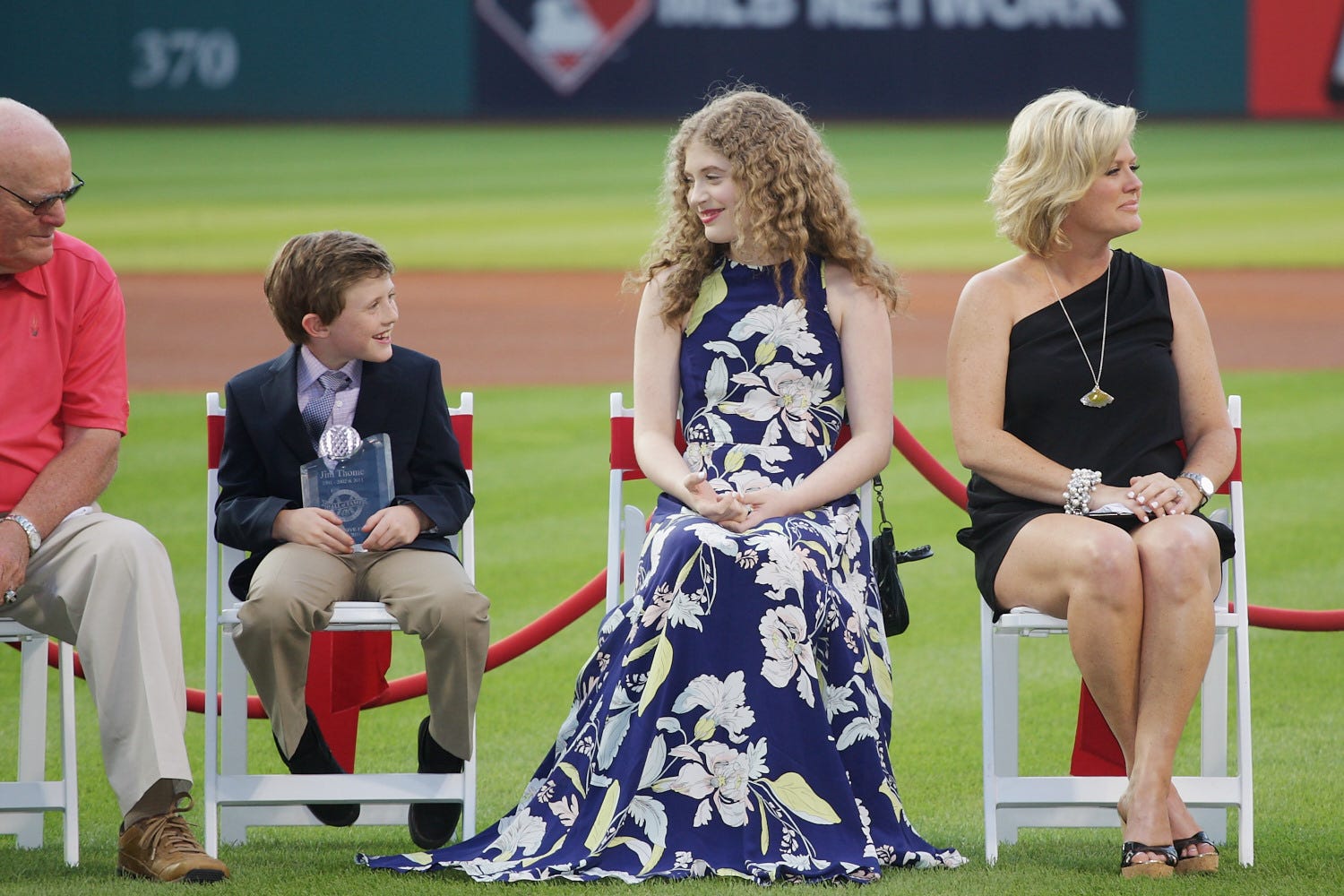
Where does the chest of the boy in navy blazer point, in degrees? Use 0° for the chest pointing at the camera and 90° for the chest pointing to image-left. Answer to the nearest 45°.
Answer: approximately 0°

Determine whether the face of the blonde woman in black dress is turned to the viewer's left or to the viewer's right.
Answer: to the viewer's right

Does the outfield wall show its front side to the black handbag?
yes

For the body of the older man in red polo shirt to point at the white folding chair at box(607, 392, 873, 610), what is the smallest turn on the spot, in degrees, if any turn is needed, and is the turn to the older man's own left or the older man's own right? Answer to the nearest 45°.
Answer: approximately 90° to the older man's own left

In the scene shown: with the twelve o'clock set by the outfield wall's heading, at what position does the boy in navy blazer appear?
The boy in navy blazer is roughly at 12 o'clock from the outfield wall.

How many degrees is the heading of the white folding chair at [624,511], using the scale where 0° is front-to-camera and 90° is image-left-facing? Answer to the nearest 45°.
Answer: approximately 0°

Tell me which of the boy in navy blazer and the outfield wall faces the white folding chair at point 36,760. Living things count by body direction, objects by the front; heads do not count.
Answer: the outfield wall

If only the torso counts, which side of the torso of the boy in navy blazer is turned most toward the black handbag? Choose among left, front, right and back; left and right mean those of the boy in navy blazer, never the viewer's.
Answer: left

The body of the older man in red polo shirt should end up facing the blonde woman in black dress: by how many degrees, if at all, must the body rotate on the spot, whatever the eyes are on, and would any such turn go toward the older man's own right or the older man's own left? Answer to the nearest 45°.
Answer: approximately 90° to the older man's own left

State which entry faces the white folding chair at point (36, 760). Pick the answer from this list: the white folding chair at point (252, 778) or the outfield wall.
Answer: the outfield wall

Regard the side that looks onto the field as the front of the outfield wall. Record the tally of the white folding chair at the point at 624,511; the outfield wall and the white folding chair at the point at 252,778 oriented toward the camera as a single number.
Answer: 3

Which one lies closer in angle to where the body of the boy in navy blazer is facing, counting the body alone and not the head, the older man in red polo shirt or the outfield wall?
the older man in red polo shirt

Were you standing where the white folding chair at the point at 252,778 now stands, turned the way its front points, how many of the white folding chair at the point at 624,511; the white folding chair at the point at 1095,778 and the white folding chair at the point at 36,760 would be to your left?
2
